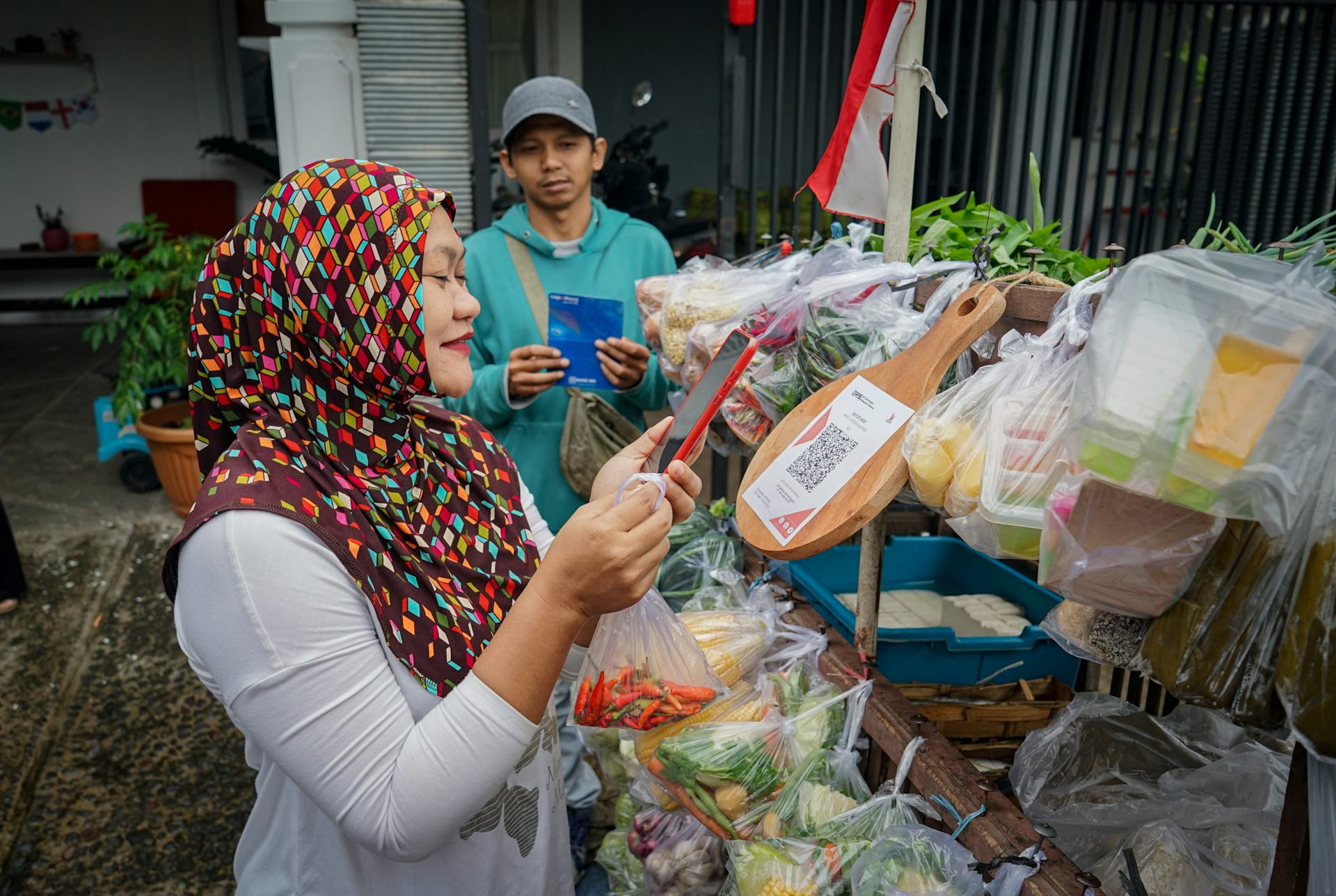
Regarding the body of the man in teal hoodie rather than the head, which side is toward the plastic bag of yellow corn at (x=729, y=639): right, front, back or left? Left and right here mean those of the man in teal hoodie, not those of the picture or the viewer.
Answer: front

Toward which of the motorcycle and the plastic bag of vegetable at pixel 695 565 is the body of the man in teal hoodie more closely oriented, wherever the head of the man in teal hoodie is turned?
the plastic bag of vegetable

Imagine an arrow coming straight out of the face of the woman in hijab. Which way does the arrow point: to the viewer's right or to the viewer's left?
to the viewer's right

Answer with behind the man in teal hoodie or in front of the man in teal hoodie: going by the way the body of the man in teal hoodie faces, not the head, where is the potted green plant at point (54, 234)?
behind

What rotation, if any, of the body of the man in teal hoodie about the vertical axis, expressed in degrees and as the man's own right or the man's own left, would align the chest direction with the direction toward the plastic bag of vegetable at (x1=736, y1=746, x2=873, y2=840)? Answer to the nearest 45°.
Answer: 0° — they already face it

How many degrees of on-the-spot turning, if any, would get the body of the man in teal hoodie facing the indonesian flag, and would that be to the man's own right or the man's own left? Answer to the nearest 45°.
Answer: approximately 45° to the man's own left

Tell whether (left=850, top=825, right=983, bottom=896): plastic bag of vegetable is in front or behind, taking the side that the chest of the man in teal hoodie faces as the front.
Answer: in front

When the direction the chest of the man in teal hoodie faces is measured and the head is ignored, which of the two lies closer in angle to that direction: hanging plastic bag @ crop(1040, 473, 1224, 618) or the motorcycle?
the hanging plastic bag

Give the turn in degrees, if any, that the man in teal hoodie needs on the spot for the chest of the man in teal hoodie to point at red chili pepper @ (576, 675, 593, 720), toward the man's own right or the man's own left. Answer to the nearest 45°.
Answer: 0° — they already face it

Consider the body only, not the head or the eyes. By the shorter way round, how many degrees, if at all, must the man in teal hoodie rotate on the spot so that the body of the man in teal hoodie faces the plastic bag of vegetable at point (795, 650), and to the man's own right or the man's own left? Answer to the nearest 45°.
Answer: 0° — they already face it

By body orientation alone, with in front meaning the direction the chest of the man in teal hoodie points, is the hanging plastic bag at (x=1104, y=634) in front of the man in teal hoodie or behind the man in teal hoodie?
in front

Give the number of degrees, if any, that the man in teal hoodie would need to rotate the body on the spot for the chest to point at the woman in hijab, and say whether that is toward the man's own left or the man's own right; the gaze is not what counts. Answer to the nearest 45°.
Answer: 0° — they already face them
